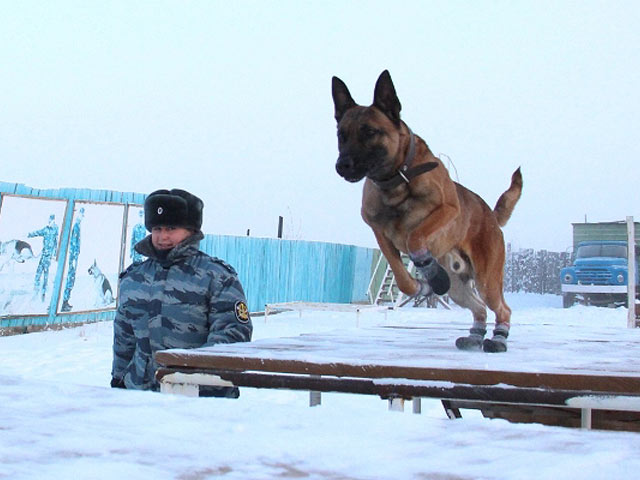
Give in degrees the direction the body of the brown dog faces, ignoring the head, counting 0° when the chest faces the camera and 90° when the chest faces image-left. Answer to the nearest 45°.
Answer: approximately 45°

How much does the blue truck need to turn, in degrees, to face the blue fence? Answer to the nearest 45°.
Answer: approximately 45° to its right

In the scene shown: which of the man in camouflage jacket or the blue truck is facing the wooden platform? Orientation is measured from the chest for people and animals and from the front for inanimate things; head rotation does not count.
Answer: the blue truck

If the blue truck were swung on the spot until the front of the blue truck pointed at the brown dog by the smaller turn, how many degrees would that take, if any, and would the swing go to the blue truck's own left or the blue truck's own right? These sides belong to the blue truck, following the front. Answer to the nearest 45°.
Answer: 0° — it already faces it

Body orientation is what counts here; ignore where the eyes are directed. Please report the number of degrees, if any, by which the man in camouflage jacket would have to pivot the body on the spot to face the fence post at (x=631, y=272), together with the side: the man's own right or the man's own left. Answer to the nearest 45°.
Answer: approximately 180°

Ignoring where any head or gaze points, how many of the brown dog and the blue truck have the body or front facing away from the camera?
0

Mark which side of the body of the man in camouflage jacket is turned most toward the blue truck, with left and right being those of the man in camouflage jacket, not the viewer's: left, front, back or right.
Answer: back

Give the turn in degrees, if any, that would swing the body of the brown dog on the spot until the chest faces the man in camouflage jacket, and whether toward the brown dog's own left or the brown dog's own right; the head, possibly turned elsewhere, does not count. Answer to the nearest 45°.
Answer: approximately 45° to the brown dog's own right

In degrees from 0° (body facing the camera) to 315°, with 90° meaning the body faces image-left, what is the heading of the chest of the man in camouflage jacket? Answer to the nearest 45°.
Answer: approximately 45°

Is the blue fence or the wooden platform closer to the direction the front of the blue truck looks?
the wooden platform
